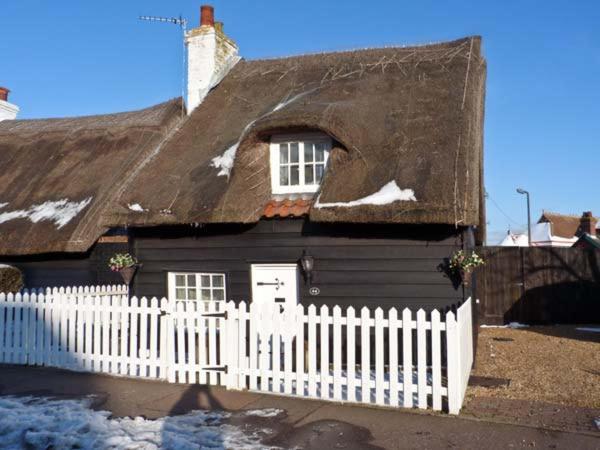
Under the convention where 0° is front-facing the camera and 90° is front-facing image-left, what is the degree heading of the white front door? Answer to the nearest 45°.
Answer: approximately 0°

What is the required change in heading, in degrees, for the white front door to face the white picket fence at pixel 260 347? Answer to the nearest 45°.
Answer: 0° — it already faces it

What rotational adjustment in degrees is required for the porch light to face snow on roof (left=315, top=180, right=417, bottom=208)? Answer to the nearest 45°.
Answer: approximately 45° to its left

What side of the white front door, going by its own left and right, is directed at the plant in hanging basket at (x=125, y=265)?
right

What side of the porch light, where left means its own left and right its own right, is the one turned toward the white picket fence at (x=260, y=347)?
front

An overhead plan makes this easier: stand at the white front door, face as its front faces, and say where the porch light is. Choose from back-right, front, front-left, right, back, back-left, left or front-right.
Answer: front-left

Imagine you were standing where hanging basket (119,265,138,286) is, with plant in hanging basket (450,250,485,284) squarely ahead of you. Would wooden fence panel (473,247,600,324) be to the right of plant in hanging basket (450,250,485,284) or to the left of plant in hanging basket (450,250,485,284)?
left

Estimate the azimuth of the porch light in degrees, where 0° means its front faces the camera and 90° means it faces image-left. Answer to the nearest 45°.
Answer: approximately 0°

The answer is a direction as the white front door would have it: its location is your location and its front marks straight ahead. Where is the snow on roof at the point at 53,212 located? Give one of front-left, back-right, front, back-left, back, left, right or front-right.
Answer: back-right

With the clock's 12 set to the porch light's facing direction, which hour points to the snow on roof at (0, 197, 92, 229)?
The snow on roof is roughly at 4 o'clock from the porch light.

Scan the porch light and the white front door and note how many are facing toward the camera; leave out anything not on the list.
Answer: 2

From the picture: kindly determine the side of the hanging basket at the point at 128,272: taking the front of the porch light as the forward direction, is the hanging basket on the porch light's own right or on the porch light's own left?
on the porch light's own right
